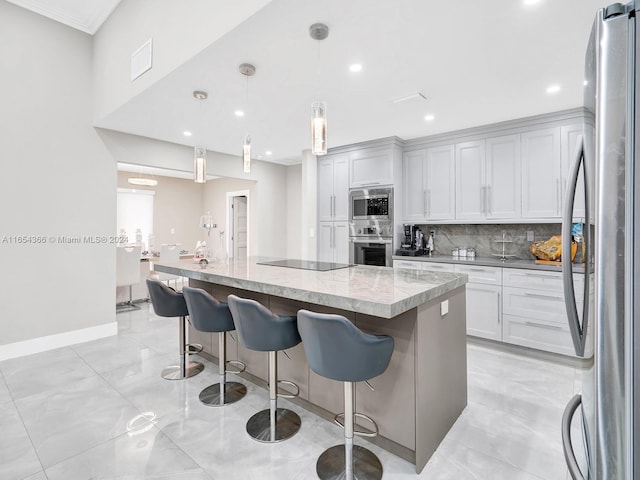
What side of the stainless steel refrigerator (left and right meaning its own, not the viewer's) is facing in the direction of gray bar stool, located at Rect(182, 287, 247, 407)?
front

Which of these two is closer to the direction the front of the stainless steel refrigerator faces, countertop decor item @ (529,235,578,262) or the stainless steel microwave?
the stainless steel microwave

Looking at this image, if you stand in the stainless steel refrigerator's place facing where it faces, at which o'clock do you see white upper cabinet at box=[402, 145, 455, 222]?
The white upper cabinet is roughly at 2 o'clock from the stainless steel refrigerator.

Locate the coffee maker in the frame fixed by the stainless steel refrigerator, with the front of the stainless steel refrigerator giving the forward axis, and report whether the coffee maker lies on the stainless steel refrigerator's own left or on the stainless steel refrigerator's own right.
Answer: on the stainless steel refrigerator's own right

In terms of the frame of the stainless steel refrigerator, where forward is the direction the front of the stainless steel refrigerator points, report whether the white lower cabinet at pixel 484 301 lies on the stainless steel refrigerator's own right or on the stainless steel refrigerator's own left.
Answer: on the stainless steel refrigerator's own right

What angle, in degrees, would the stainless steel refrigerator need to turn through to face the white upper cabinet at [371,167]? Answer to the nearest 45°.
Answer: approximately 45° to its right

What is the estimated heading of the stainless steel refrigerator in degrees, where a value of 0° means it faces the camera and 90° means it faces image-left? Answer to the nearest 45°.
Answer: approximately 90°

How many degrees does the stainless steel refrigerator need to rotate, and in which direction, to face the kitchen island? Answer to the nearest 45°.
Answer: approximately 45° to its right

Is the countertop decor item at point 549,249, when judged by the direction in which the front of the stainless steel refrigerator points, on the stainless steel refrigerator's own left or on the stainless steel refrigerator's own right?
on the stainless steel refrigerator's own right

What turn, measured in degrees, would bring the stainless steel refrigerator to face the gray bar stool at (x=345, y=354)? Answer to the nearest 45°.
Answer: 0° — it already faces it
